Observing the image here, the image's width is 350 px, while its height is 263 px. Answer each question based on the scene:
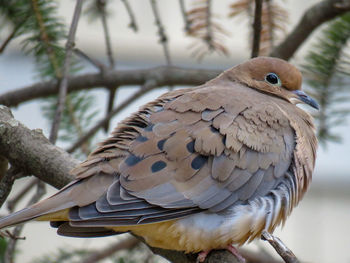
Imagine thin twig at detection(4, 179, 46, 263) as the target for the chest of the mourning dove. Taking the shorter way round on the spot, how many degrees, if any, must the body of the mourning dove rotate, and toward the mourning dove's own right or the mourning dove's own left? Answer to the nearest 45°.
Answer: approximately 180°

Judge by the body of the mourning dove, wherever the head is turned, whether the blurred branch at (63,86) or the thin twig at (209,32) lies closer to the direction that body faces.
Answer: the thin twig

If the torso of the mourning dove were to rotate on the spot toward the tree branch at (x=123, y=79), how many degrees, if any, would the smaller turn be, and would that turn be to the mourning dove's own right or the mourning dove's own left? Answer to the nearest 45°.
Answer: approximately 90° to the mourning dove's own left

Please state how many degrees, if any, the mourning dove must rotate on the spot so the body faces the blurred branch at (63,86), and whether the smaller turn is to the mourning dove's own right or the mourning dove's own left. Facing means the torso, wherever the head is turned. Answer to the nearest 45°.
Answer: approximately 135° to the mourning dove's own left

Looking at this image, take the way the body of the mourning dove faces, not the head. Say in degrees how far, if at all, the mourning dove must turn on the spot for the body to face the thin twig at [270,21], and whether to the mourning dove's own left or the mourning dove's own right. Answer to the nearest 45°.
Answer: approximately 45° to the mourning dove's own left

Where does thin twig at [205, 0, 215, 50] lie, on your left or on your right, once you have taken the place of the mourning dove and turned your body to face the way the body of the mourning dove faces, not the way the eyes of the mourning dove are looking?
on your left

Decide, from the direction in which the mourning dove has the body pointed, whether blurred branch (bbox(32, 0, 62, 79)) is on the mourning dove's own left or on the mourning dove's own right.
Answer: on the mourning dove's own left

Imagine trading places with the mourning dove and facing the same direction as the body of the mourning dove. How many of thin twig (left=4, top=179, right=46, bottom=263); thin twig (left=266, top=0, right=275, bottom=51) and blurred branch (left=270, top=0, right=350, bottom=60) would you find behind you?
1

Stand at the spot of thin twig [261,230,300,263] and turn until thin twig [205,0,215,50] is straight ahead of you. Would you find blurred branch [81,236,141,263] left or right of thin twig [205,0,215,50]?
left

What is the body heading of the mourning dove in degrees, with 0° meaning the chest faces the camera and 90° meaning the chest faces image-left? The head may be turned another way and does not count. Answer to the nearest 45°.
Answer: approximately 270°

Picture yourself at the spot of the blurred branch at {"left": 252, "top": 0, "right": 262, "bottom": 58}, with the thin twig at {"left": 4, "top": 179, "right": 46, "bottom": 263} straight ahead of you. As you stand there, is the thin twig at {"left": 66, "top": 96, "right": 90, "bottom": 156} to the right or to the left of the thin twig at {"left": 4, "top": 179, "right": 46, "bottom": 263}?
right
